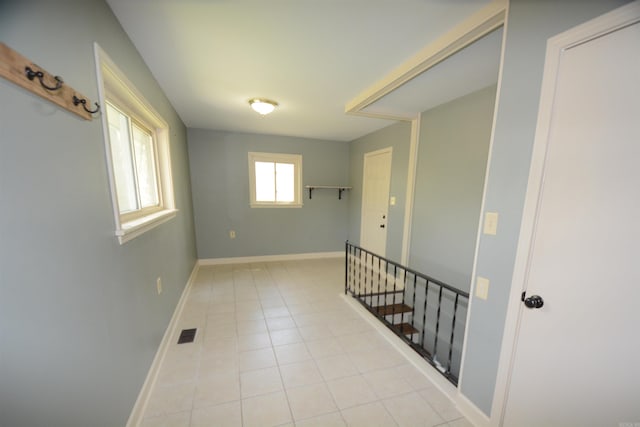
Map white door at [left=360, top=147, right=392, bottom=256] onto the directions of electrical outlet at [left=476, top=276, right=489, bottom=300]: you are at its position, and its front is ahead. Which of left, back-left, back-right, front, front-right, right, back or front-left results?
right

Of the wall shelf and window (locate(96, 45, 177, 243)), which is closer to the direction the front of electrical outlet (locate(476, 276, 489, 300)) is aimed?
the window

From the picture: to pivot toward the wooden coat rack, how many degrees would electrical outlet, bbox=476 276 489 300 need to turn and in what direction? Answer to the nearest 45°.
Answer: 0° — it already faces it

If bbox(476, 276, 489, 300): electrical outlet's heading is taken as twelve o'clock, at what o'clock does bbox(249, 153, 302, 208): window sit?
The window is roughly at 2 o'clock from the electrical outlet.

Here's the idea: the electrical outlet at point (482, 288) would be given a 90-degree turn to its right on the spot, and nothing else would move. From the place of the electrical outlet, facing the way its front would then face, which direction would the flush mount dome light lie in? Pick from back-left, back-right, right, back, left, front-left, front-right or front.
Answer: front-left

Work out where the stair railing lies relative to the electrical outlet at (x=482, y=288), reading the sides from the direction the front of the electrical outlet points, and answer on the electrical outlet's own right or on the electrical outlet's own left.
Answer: on the electrical outlet's own right

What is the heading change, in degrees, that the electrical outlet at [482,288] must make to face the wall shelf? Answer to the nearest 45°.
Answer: approximately 90° to its right

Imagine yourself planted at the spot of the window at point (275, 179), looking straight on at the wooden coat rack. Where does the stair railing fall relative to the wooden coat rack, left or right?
left

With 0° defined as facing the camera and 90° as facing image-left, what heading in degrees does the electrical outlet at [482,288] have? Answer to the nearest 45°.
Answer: approximately 45°
